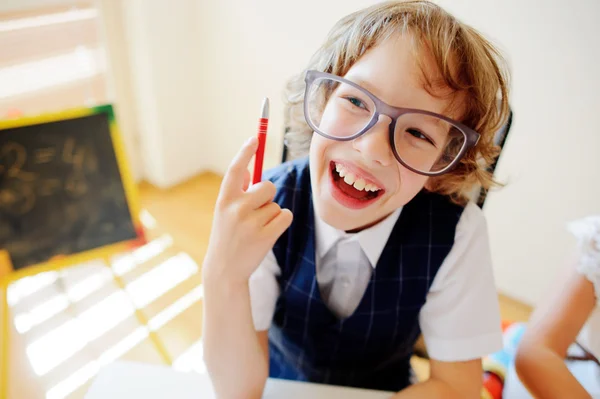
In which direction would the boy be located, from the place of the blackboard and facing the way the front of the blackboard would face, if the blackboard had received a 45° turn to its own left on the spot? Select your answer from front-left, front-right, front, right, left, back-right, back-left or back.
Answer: front

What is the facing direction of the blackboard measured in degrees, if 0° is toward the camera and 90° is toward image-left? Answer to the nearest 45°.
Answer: approximately 0°
